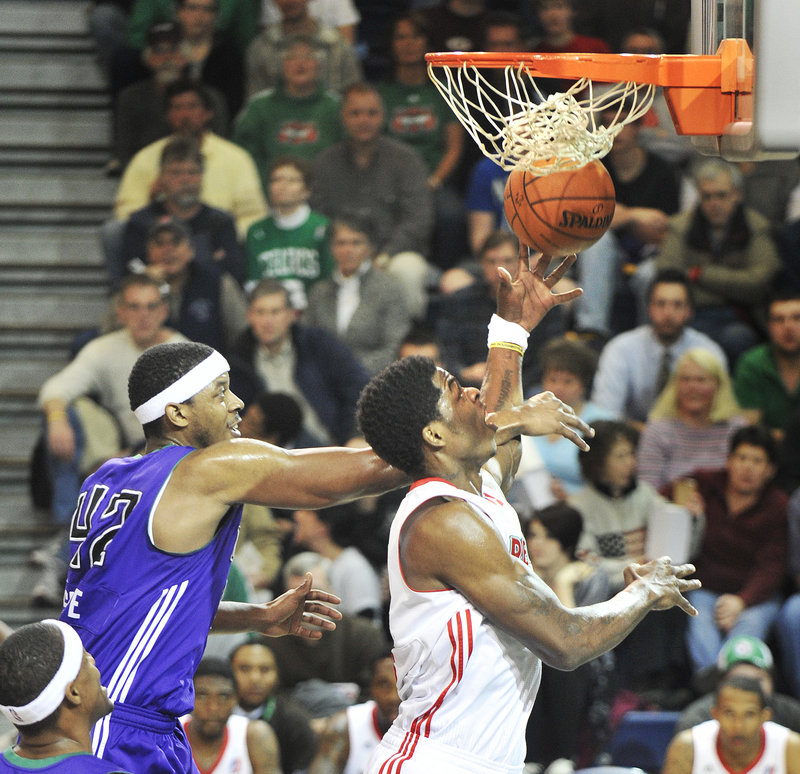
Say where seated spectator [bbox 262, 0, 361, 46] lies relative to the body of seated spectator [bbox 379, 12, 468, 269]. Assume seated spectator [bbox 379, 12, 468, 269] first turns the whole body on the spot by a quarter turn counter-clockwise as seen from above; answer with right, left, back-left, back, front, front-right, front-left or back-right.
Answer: back-left

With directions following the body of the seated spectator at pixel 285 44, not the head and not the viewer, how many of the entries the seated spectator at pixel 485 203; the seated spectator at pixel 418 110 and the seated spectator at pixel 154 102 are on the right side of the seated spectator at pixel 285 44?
1

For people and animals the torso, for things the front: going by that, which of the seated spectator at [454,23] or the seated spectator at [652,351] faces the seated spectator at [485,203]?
the seated spectator at [454,23]

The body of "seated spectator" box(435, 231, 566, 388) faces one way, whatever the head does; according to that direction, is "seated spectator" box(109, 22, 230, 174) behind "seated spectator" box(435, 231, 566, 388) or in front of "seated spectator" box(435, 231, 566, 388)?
behind

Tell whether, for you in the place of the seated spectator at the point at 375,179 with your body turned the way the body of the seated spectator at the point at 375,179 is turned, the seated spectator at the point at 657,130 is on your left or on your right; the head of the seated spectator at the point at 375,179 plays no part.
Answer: on your left

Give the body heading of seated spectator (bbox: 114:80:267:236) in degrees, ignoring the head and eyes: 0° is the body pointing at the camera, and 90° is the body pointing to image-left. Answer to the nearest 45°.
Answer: approximately 0°

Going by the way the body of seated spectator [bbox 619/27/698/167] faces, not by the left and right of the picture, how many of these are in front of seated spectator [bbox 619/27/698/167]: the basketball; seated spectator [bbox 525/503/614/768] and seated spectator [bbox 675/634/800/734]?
3

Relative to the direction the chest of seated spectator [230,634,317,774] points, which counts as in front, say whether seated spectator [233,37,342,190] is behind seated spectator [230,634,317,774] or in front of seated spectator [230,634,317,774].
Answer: behind
